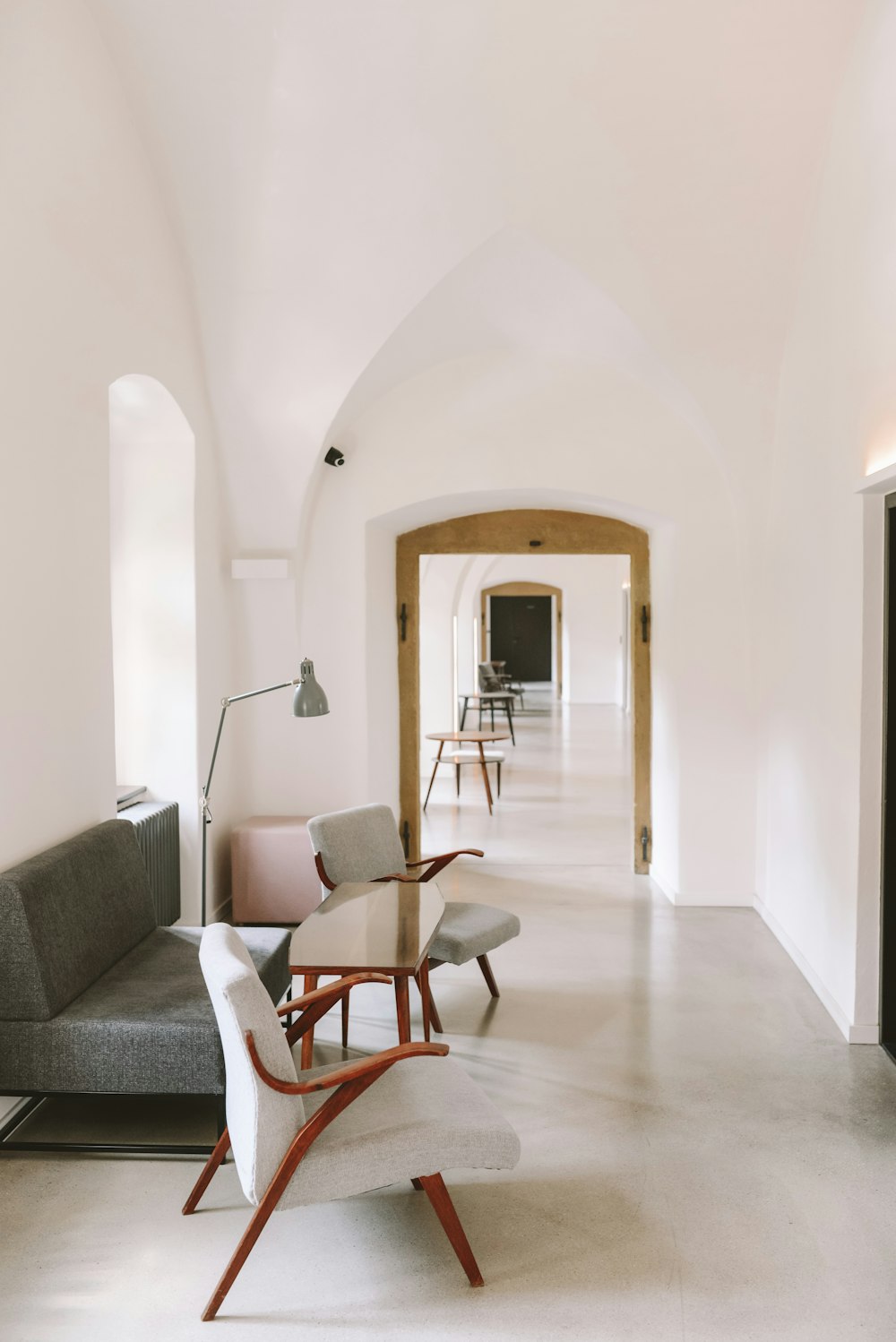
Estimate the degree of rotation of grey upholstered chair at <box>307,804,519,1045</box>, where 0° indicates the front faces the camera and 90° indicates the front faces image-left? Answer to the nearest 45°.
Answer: approximately 315°

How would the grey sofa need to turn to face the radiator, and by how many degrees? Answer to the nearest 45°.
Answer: approximately 90° to its left

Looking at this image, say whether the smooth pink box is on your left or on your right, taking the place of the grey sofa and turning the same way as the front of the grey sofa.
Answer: on your left

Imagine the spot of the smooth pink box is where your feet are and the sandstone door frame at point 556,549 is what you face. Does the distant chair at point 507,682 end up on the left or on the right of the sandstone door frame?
left

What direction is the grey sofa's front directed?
to the viewer's right

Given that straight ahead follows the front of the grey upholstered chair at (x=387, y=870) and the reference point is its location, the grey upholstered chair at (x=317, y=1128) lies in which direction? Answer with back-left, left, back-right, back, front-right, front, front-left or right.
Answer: front-right

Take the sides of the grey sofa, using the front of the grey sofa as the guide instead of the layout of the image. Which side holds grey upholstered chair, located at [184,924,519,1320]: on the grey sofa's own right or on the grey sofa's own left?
on the grey sofa's own right

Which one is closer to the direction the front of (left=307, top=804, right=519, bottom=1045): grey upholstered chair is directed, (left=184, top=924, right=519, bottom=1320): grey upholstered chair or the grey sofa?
the grey upholstered chair

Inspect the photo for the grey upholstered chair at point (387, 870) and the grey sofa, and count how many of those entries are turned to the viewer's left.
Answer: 0

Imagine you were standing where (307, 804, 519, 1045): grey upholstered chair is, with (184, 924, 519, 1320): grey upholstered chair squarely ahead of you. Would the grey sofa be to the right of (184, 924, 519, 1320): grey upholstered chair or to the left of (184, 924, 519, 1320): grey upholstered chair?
right

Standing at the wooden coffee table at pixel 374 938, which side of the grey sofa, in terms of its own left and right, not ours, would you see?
front
